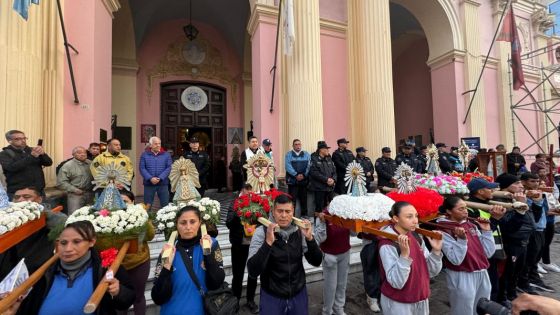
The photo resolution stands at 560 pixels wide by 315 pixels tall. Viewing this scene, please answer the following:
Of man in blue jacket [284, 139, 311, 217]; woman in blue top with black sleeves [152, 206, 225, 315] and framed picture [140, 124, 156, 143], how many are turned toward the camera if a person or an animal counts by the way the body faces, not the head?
3

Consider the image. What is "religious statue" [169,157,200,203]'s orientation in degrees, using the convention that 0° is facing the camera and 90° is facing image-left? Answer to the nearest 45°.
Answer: approximately 0°

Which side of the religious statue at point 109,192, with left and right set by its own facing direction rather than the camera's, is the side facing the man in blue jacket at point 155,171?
back

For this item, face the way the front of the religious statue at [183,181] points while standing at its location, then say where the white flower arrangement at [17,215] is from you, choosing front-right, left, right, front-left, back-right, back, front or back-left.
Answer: front-right

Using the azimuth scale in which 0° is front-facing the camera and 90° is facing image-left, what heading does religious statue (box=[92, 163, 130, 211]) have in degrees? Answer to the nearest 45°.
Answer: approximately 0°

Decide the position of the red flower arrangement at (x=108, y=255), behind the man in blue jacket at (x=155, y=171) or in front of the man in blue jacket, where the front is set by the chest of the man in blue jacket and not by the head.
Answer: in front

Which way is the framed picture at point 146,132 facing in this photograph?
toward the camera

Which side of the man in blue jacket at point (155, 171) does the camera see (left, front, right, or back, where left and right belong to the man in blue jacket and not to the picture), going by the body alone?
front

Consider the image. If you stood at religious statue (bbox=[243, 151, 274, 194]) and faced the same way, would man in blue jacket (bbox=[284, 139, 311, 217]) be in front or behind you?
behind

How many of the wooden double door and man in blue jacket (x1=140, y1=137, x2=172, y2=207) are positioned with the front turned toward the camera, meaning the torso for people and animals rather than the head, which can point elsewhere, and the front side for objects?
2

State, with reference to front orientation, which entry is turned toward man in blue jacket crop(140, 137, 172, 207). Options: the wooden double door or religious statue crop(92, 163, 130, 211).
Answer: the wooden double door
